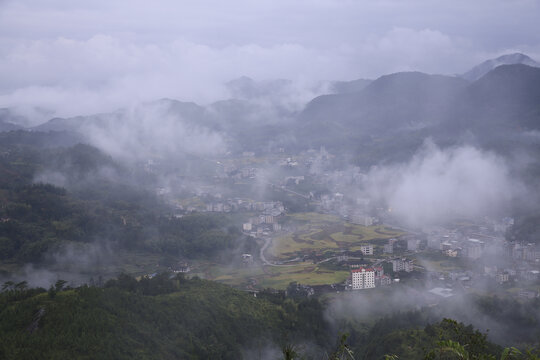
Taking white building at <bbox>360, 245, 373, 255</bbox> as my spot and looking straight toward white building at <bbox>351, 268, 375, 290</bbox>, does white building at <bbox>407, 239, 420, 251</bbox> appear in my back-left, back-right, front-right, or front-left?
back-left

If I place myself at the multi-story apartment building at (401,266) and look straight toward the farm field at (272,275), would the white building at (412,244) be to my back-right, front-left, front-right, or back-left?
back-right

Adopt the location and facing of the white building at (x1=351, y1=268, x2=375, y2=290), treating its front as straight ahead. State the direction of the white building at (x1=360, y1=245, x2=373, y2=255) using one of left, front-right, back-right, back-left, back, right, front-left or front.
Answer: back

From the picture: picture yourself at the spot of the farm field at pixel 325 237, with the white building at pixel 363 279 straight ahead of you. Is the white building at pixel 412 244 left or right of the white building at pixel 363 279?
left

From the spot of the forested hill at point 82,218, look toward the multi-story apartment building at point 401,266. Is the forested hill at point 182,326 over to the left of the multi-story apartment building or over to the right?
right

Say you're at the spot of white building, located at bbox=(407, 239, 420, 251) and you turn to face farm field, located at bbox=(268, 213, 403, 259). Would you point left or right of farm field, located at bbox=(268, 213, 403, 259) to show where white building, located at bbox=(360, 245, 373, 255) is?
left

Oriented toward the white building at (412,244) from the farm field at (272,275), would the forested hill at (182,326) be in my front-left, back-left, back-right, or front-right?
back-right

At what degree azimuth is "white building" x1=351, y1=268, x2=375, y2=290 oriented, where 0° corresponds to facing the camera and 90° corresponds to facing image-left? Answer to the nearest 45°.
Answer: approximately 0°

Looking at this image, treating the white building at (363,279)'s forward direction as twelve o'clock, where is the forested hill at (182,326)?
The forested hill is roughly at 1 o'clock from the white building.

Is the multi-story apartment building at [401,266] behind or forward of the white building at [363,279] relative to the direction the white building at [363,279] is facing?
behind

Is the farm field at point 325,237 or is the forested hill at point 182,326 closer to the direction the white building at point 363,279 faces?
the forested hill

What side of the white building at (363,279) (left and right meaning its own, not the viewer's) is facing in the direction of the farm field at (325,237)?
back
